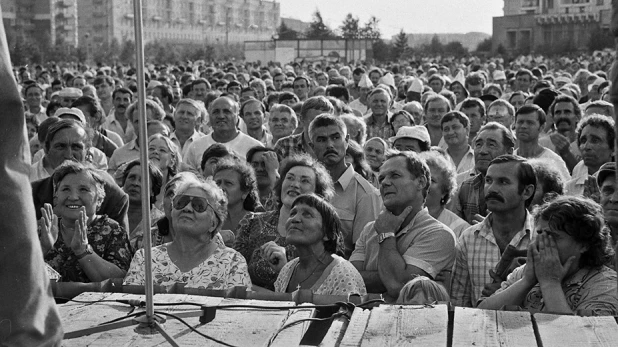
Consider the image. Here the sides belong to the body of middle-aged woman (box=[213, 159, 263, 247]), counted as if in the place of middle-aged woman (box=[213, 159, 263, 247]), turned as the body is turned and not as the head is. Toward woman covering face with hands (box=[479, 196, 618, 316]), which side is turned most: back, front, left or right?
left

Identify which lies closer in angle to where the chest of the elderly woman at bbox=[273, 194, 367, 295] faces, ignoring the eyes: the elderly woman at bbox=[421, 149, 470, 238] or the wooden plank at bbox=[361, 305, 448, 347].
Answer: the wooden plank

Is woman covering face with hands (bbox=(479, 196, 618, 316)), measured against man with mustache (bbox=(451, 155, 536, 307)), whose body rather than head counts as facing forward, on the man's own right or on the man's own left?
on the man's own left

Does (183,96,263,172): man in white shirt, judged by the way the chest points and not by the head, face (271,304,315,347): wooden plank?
yes

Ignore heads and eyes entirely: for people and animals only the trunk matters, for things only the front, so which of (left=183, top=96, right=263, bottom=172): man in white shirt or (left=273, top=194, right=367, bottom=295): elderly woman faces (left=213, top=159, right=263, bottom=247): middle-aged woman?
the man in white shirt

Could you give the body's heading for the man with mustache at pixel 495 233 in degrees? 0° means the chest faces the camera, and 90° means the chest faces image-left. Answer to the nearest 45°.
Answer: approximately 45°

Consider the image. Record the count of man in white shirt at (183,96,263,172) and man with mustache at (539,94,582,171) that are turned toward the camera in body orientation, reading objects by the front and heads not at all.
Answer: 2
